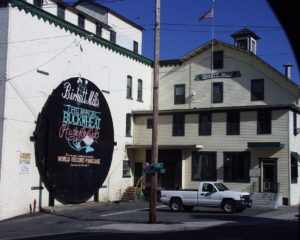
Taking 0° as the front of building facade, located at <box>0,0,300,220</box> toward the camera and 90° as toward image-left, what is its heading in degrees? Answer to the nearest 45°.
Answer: approximately 0°

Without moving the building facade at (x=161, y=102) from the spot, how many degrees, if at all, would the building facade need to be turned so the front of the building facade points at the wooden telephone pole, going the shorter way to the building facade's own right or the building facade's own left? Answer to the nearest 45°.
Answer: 0° — it already faces it
